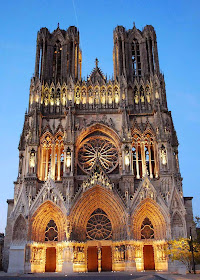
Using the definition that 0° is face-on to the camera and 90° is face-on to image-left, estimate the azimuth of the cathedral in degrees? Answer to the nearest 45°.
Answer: approximately 0°

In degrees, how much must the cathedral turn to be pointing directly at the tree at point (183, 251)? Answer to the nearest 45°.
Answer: approximately 45° to its left
